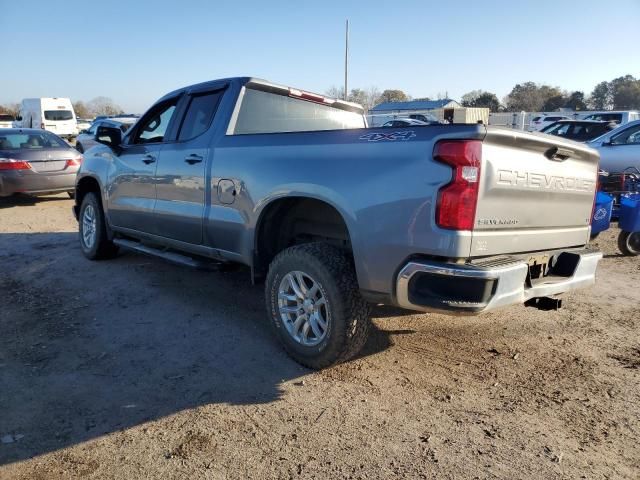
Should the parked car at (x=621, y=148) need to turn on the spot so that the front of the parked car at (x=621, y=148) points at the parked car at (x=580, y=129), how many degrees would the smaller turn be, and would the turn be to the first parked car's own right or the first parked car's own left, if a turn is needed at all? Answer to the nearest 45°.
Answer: approximately 90° to the first parked car's own right

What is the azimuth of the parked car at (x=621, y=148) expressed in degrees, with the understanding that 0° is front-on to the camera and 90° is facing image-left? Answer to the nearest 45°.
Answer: approximately 90°

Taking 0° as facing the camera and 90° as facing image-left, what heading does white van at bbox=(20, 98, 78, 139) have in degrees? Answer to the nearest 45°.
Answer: approximately 180°

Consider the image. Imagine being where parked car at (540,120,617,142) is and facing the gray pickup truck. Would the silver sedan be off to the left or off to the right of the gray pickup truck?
right

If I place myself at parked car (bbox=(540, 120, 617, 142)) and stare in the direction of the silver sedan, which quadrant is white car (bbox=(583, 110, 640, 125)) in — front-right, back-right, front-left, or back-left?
back-right

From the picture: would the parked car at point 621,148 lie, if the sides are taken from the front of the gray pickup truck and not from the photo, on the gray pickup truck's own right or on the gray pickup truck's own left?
on the gray pickup truck's own right

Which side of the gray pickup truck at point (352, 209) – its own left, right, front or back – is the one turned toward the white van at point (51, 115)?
front

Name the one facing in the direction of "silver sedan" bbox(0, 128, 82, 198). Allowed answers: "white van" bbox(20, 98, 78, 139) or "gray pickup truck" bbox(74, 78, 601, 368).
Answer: the gray pickup truck

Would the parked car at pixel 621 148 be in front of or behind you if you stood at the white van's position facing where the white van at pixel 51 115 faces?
behind

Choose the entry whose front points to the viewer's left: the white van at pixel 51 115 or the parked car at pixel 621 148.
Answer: the parked car

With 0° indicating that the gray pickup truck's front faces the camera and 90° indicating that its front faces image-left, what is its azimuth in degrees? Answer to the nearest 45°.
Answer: approximately 135°

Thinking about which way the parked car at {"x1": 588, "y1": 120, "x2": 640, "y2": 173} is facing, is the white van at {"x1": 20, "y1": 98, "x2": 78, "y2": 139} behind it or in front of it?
in front

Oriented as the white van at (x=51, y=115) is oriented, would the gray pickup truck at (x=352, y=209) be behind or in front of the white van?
behind

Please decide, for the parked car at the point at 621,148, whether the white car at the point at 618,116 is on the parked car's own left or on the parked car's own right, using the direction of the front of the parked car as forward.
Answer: on the parked car's own right

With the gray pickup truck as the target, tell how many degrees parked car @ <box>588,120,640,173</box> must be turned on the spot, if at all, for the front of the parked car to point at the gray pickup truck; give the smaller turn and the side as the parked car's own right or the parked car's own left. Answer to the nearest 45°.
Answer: approximately 90° to the parked car's own left

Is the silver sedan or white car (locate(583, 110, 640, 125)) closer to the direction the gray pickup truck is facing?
the silver sedan
